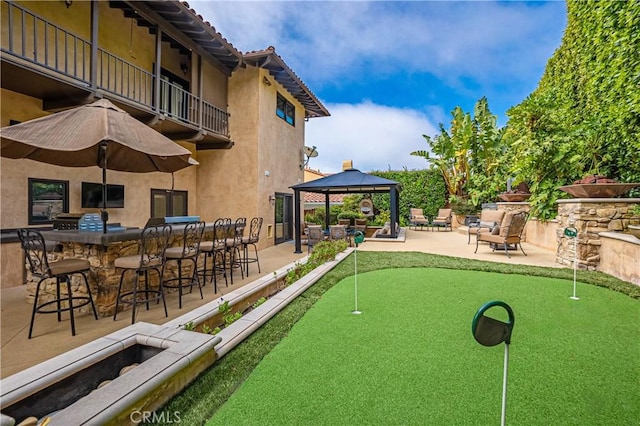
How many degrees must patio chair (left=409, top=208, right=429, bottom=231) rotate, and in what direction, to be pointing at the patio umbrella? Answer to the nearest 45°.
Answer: approximately 45° to its right

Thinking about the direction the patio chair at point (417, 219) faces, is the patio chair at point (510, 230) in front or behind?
in front

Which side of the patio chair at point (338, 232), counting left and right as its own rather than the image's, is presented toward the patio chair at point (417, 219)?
right

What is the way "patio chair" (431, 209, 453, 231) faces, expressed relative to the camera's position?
facing the viewer and to the left of the viewer

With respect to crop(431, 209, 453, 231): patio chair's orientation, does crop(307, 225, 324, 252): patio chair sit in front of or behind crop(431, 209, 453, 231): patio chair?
in front

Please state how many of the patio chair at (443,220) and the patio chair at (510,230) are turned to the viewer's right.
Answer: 0

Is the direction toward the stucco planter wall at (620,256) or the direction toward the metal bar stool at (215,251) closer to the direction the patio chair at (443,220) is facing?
the metal bar stool

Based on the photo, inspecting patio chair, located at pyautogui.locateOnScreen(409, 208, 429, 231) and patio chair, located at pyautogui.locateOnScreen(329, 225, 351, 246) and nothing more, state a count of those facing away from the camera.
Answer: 1

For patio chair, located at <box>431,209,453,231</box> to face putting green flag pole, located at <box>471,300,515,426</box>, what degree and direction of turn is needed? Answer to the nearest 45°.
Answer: approximately 45° to its left

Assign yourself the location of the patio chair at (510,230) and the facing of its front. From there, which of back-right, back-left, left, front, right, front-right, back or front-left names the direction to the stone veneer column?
back

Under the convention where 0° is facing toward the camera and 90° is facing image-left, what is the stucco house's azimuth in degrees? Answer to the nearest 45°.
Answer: approximately 315°

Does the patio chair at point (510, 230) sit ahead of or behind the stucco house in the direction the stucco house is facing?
ahead

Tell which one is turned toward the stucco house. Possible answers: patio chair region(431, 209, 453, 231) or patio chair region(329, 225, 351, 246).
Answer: patio chair region(431, 209, 453, 231)

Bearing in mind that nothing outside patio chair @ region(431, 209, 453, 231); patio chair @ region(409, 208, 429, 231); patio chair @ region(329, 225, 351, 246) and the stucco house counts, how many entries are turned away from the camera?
1

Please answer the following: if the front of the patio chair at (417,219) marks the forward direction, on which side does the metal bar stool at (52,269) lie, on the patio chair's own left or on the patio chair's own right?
on the patio chair's own right

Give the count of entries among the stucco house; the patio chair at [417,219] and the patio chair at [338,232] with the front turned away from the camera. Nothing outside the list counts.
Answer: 1

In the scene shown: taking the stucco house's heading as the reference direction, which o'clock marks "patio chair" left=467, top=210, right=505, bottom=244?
The patio chair is roughly at 11 o'clock from the stucco house.
